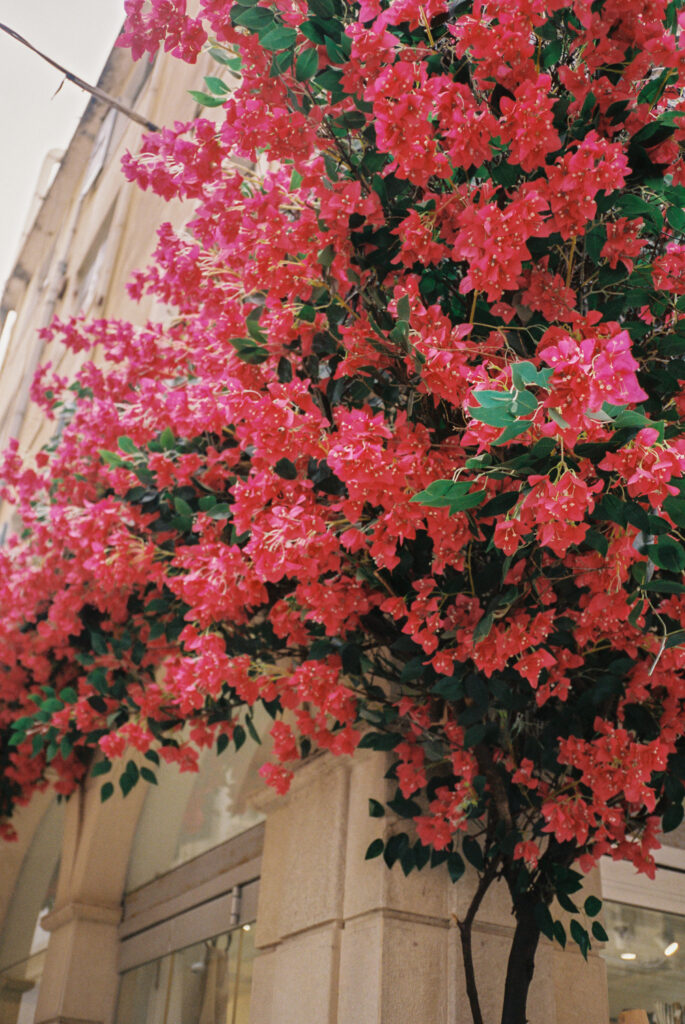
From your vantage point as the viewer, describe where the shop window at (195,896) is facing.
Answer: facing the viewer and to the left of the viewer

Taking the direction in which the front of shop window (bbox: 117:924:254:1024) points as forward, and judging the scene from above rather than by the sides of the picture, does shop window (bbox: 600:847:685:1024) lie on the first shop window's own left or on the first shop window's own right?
on the first shop window's own left

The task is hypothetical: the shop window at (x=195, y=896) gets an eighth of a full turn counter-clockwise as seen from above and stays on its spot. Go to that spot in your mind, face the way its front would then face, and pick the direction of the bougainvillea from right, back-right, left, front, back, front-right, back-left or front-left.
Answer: front

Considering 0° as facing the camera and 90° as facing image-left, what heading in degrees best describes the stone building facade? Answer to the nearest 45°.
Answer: approximately 45°

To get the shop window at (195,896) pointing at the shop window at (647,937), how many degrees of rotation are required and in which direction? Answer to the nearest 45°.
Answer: approximately 90° to its left
